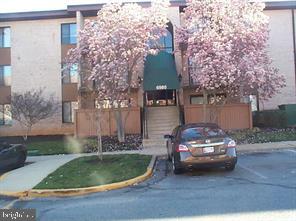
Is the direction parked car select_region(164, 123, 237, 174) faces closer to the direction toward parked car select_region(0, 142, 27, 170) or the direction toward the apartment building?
the apartment building

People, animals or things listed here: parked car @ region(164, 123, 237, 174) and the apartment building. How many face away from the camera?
1

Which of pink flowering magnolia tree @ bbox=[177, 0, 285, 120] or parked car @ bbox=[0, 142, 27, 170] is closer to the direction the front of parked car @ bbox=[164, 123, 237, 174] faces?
the pink flowering magnolia tree

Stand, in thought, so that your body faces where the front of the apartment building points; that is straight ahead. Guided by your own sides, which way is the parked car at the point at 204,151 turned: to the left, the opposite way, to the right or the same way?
the opposite way

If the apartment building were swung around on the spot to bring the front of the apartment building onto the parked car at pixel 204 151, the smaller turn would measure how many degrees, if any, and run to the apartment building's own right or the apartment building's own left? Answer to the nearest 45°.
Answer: approximately 45° to the apartment building's own left

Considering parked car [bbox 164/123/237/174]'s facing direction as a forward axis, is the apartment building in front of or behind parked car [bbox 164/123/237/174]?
in front

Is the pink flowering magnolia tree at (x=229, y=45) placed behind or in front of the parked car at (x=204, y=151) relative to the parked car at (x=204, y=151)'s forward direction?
in front

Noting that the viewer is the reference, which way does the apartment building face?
facing the viewer

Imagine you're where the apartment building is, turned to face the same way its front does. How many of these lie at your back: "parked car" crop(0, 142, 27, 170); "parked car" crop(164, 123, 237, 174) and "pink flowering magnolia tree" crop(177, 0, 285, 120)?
0

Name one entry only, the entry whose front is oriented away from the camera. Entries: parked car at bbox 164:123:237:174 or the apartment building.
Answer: the parked car

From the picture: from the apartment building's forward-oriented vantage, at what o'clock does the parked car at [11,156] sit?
The parked car is roughly at 12 o'clock from the apartment building.

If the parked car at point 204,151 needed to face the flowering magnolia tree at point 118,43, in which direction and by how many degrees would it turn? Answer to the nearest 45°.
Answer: approximately 45° to its left

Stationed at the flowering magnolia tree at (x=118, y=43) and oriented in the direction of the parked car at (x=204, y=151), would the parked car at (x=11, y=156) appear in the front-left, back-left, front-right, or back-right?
front-right

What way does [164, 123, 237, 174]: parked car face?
away from the camera
